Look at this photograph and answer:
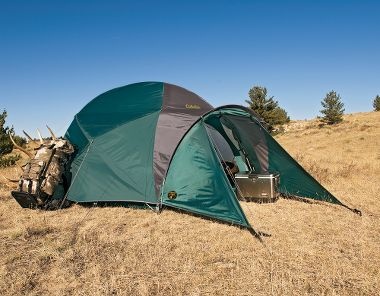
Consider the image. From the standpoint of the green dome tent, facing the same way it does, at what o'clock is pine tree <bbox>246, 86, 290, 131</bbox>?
The pine tree is roughly at 8 o'clock from the green dome tent.

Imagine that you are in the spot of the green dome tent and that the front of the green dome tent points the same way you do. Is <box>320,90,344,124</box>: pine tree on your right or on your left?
on your left

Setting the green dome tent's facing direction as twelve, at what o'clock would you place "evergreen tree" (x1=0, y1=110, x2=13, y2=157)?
The evergreen tree is roughly at 6 o'clock from the green dome tent.

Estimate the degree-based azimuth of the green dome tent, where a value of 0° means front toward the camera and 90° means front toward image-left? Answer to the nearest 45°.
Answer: approximately 315°

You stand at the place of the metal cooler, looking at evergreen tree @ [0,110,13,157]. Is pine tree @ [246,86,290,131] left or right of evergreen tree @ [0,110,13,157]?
right
